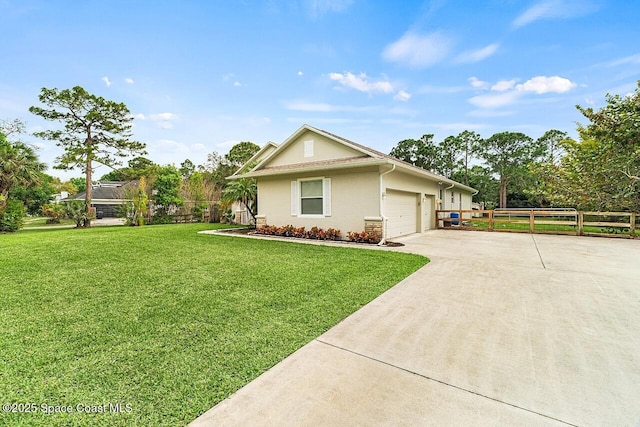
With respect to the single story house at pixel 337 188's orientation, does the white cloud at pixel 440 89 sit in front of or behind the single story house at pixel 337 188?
behind

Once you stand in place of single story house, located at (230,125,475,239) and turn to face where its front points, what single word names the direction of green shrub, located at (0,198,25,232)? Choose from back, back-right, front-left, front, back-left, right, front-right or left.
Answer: front-right

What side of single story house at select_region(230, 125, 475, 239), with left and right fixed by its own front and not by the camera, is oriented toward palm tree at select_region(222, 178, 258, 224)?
right

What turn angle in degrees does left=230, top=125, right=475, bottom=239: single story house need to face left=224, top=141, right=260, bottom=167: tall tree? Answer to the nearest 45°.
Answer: approximately 90° to its right

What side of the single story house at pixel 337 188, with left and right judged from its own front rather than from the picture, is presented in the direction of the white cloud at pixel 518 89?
back

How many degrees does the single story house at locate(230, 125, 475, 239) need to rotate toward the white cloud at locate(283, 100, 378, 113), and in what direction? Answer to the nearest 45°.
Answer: approximately 135° to its right
